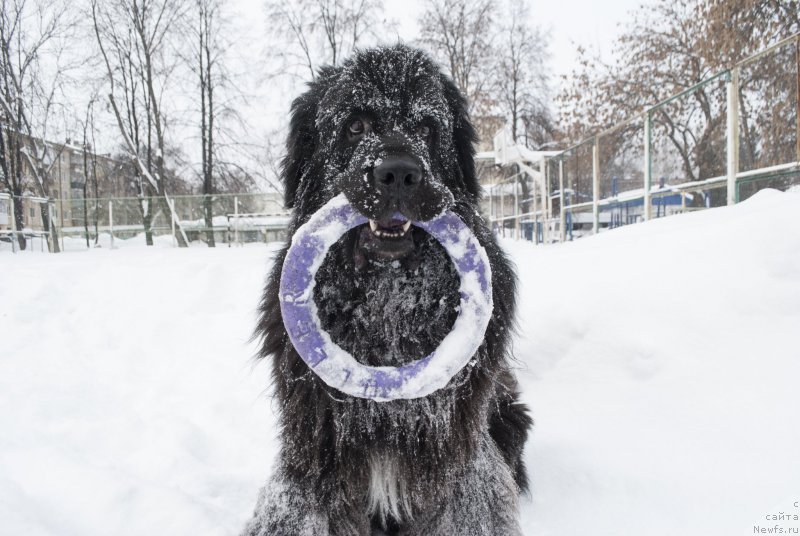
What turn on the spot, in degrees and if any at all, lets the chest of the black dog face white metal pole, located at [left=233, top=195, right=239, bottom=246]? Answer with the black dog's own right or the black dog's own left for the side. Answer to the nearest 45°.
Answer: approximately 180°

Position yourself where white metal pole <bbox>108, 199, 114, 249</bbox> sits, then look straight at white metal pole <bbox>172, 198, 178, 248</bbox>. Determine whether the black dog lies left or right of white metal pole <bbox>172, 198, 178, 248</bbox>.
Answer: right

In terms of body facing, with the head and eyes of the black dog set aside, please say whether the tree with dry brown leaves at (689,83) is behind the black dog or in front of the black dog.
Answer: behind

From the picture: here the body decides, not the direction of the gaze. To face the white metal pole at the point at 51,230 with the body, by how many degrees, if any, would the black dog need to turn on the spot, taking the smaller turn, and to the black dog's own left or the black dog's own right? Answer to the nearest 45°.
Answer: approximately 135° to the black dog's own right

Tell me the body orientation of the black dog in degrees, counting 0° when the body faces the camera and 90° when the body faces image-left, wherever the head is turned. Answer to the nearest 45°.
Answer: approximately 0°

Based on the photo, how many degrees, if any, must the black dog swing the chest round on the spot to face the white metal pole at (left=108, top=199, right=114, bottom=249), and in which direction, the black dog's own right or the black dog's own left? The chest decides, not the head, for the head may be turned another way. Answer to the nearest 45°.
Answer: approximately 135° to the black dog's own right
